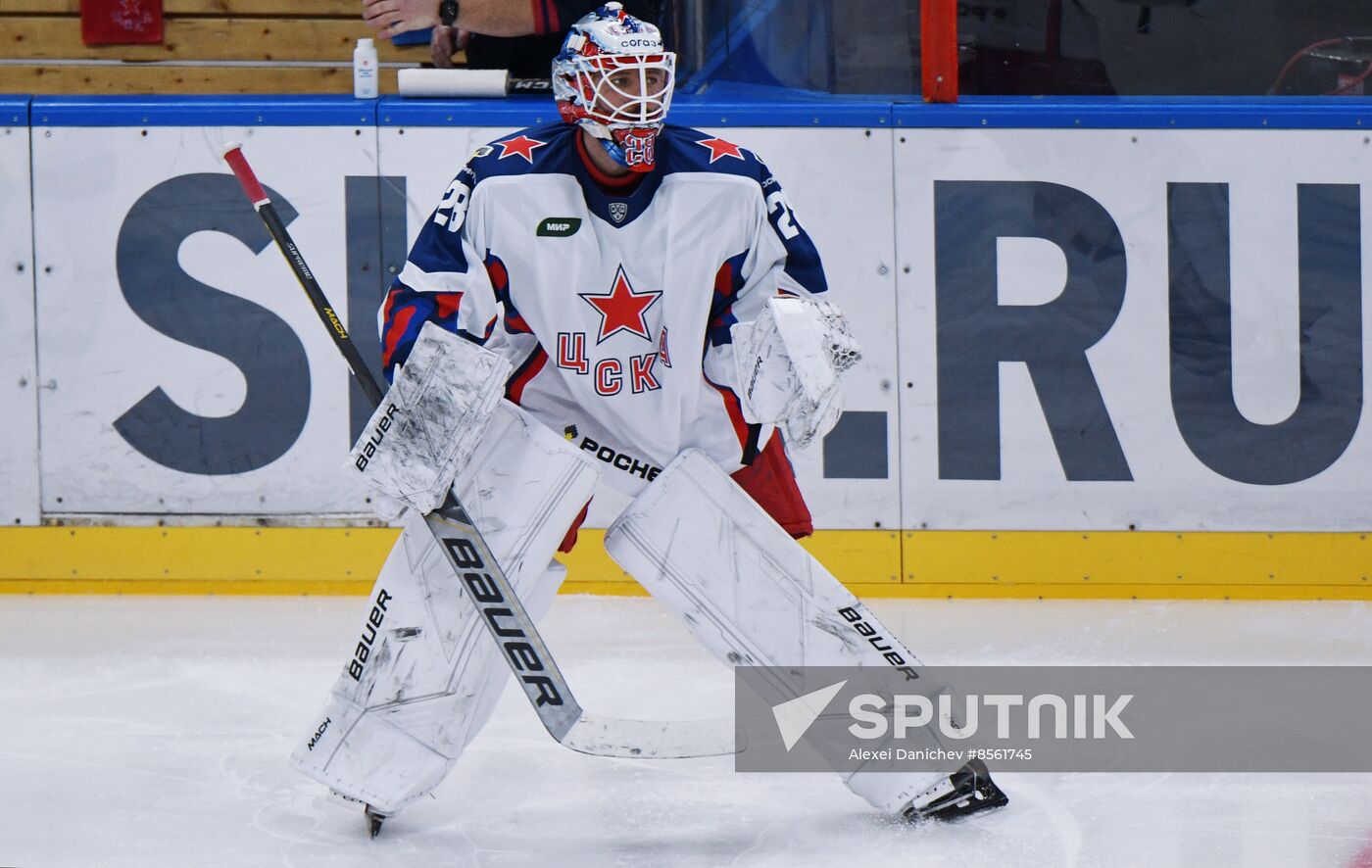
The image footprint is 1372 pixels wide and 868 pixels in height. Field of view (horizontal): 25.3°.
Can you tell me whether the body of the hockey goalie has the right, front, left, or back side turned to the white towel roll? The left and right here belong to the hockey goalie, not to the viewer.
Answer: back

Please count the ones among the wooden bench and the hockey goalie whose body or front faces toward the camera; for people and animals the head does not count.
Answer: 2

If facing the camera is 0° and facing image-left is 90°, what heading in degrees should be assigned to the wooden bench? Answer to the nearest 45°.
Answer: approximately 0°

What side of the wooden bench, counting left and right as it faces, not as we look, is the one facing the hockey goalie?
front

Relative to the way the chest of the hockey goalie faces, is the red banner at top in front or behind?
behind

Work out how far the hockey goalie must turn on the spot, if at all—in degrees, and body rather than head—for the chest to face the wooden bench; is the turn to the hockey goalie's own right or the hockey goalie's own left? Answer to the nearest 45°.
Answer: approximately 180°
